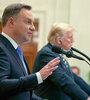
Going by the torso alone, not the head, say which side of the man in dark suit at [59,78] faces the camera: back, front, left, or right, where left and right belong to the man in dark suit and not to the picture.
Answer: right

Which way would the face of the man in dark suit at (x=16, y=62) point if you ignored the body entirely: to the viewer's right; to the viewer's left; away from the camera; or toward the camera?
to the viewer's right

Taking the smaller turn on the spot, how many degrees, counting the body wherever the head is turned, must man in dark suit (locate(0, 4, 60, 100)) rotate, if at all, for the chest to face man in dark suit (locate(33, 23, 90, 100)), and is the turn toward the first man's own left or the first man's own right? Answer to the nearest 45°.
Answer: approximately 45° to the first man's own left

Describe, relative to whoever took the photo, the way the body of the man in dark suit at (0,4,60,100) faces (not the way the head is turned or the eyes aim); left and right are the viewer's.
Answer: facing to the right of the viewer
